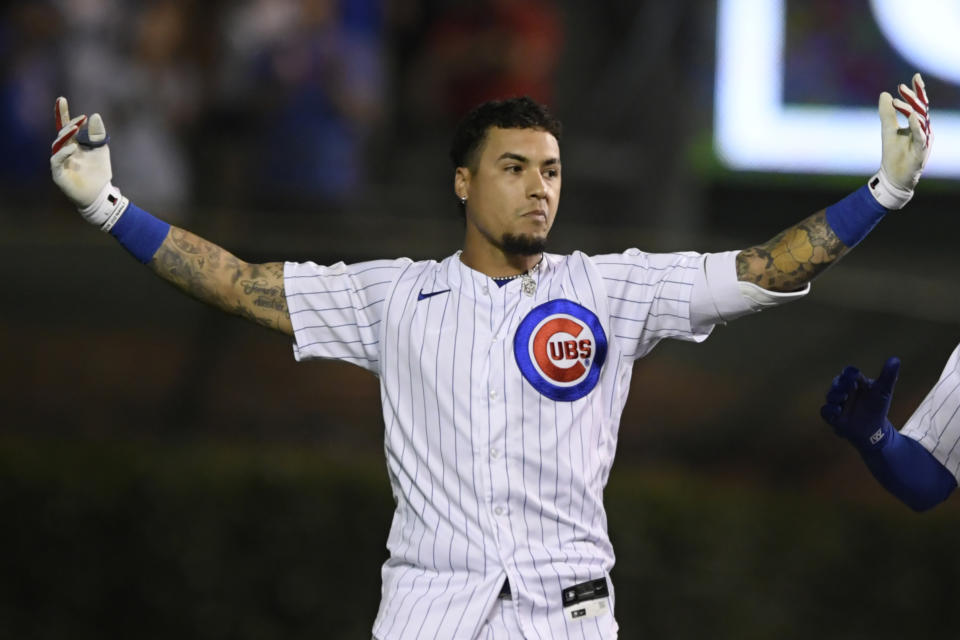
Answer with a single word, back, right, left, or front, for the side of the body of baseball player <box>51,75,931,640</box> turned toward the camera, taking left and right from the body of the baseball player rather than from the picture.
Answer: front

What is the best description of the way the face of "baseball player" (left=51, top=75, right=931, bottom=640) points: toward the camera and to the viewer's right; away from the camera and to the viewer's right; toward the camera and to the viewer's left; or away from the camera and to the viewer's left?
toward the camera and to the viewer's right
